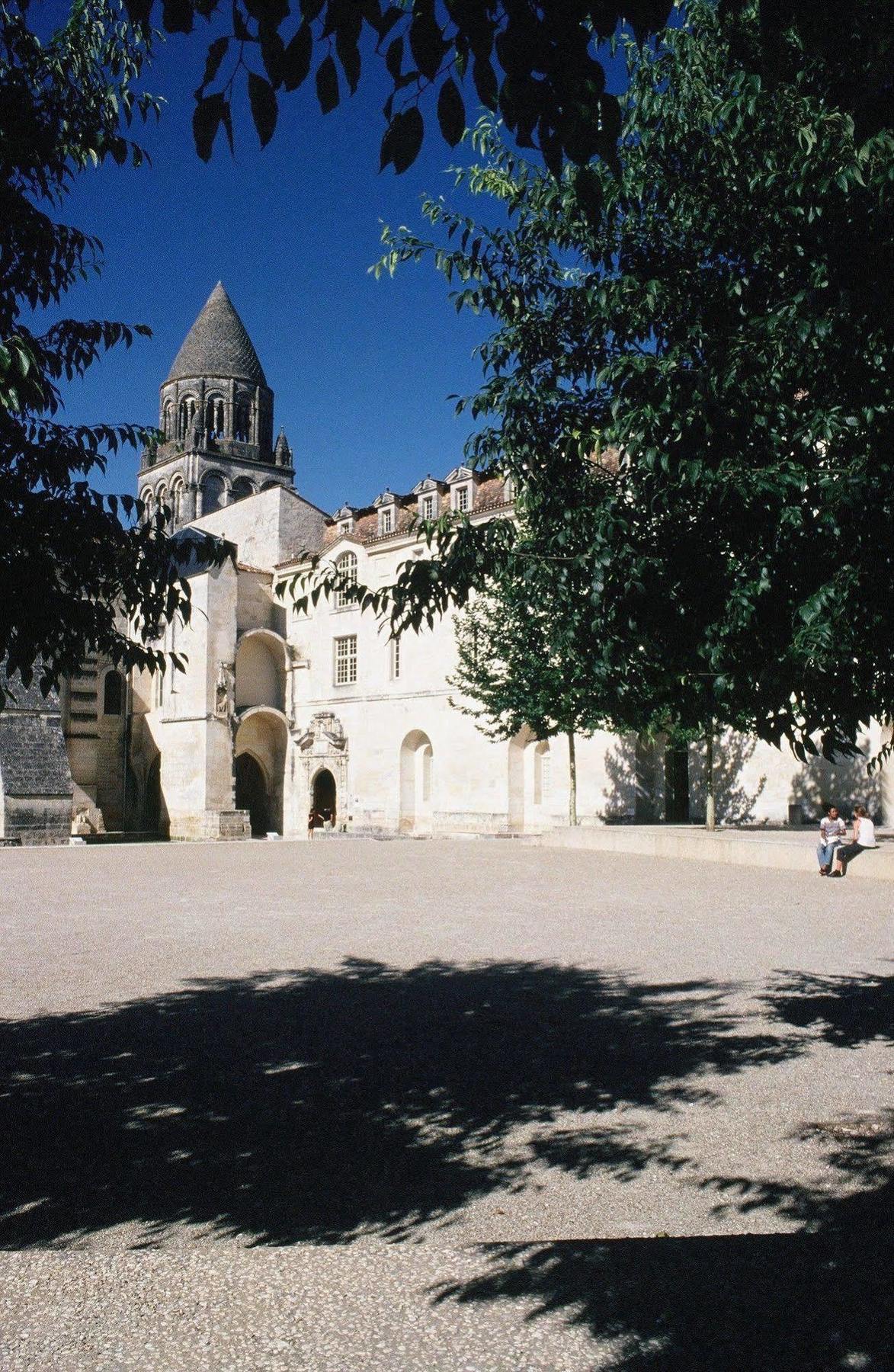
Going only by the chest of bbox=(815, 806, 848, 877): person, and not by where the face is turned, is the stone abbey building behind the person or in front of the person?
behind

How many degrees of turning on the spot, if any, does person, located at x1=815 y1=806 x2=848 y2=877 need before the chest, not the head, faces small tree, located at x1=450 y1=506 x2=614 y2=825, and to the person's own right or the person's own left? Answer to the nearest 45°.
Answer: approximately 135° to the person's own right

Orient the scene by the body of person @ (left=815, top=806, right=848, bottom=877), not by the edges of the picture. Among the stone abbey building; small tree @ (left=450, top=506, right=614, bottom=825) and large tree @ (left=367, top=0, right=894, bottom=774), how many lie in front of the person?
1

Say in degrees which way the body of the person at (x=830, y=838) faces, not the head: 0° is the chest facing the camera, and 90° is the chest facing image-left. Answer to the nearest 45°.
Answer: approximately 0°
